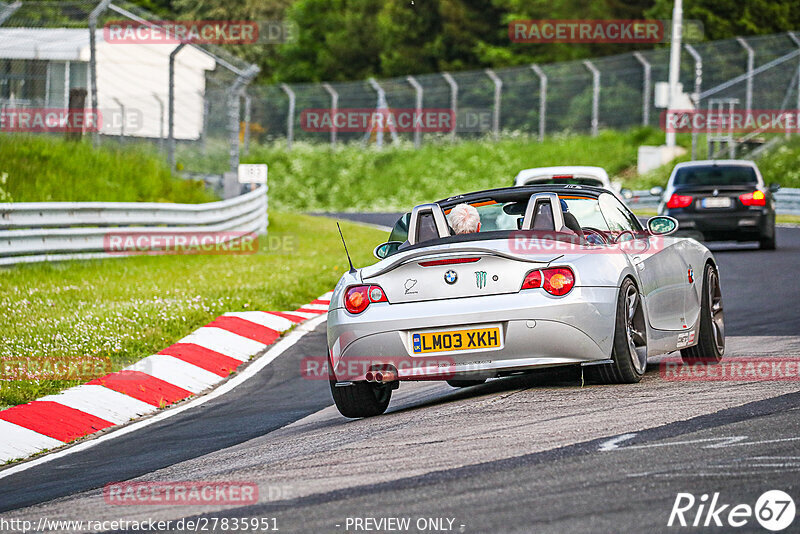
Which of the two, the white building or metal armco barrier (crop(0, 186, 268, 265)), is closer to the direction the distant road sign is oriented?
the metal armco barrier

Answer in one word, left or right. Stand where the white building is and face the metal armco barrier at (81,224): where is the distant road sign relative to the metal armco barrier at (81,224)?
left

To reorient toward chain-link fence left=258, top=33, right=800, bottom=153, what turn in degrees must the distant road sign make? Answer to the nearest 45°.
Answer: approximately 135° to its left

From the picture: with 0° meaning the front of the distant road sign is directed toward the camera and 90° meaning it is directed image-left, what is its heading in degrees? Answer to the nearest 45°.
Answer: approximately 0°

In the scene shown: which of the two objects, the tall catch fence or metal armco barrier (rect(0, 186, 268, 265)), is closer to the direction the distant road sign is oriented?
the metal armco barrier

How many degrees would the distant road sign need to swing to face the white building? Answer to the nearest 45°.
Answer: approximately 135° to its right

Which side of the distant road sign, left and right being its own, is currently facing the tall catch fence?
back

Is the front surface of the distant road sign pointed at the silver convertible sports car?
yes

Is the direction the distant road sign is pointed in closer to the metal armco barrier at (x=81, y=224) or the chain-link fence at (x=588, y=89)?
the metal armco barrier
